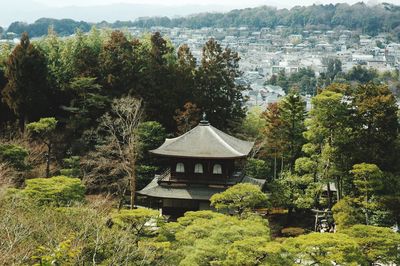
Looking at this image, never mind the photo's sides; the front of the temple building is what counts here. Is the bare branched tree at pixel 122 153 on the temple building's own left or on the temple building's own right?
on the temple building's own right

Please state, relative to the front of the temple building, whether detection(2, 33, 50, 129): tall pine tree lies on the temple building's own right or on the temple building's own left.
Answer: on the temple building's own right

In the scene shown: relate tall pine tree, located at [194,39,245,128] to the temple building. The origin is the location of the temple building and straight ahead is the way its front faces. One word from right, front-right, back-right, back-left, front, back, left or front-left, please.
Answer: back

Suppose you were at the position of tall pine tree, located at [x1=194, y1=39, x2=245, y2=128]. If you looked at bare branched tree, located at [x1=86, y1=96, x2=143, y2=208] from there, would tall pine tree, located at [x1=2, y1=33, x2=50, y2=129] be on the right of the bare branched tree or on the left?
right

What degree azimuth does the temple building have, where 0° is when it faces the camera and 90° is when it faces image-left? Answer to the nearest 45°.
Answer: approximately 0°

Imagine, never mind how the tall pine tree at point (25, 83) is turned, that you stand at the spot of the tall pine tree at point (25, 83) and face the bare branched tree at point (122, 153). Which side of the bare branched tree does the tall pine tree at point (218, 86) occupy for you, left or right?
left
